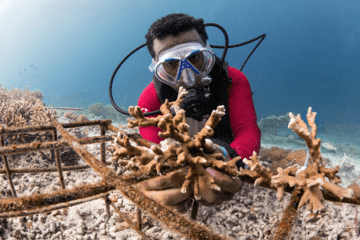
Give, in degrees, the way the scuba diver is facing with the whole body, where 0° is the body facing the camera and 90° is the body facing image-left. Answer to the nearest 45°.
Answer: approximately 0°
